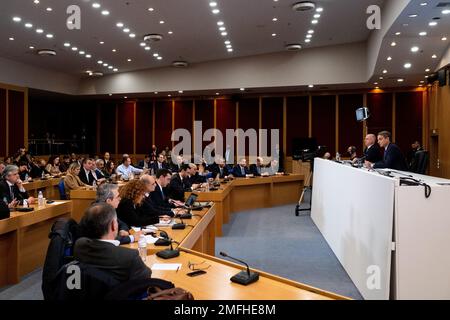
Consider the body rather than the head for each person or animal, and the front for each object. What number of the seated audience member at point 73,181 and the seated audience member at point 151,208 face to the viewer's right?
2

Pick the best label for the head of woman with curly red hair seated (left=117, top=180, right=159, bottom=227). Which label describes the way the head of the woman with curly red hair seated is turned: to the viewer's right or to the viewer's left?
to the viewer's right

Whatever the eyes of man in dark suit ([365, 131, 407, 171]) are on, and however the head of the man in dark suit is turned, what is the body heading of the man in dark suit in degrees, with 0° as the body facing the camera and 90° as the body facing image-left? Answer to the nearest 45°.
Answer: approximately 90°

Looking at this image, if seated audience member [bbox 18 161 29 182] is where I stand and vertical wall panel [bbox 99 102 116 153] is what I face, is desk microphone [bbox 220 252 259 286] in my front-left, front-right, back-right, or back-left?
back-right

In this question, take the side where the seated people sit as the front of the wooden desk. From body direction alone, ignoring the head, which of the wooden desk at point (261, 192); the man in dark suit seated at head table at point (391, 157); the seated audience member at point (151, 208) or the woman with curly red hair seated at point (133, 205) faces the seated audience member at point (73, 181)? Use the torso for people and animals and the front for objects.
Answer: the man in dark suit seated at head table

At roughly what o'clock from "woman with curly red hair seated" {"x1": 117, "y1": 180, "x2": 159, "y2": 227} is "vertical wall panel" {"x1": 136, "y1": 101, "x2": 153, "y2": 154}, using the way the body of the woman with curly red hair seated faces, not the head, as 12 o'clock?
The vertical wall panel is roughly at 9 o'clock from the woman with curly red hair seated.

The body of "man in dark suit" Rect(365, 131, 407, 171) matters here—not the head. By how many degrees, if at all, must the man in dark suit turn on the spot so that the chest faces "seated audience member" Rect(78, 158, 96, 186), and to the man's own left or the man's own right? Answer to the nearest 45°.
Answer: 0° — they already face them

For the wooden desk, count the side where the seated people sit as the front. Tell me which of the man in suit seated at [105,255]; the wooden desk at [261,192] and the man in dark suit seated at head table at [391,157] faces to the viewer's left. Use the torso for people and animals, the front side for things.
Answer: the man in dark suit seated at head table

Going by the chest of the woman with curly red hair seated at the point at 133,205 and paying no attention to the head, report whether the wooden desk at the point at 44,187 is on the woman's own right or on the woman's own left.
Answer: on the woman's own left

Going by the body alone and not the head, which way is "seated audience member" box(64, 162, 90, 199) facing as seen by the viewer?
to the viewer's right

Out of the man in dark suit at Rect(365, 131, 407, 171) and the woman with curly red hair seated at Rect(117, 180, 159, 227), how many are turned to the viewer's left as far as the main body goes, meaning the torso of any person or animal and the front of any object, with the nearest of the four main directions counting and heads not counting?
1

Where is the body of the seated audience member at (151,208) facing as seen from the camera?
to the viewer's right

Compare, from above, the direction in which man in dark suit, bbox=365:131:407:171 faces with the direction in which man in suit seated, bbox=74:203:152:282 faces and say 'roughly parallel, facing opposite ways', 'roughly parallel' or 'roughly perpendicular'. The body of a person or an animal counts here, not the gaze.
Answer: roughly perpendicular

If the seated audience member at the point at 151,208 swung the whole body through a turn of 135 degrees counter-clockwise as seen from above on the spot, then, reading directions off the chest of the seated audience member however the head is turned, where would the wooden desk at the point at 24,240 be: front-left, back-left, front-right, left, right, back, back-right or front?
front-left

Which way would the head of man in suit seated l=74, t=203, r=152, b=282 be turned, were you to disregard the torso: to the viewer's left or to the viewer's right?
to the viewer's right
